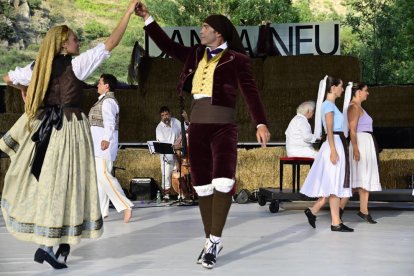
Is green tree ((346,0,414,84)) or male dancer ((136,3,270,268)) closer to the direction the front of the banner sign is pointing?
the male dancer

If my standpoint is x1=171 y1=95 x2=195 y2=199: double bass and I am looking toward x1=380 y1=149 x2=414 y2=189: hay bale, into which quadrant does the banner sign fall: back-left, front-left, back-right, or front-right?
front-left

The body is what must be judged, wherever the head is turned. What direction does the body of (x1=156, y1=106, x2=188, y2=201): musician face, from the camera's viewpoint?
toward the camera

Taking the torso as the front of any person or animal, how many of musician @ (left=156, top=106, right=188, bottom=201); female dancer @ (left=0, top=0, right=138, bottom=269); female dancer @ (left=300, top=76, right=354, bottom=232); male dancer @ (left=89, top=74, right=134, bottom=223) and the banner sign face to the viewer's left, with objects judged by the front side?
1

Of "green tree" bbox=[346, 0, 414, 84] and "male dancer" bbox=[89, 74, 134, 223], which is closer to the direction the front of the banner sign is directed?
the male dancer

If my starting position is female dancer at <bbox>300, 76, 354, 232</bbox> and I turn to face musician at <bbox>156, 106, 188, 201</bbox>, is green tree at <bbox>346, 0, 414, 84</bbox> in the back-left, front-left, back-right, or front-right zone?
front-right

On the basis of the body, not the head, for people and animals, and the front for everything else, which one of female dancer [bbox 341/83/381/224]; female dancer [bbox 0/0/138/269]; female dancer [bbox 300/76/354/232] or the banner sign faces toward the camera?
the banner sign

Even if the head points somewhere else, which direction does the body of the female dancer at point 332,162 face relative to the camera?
to the viewer's right
